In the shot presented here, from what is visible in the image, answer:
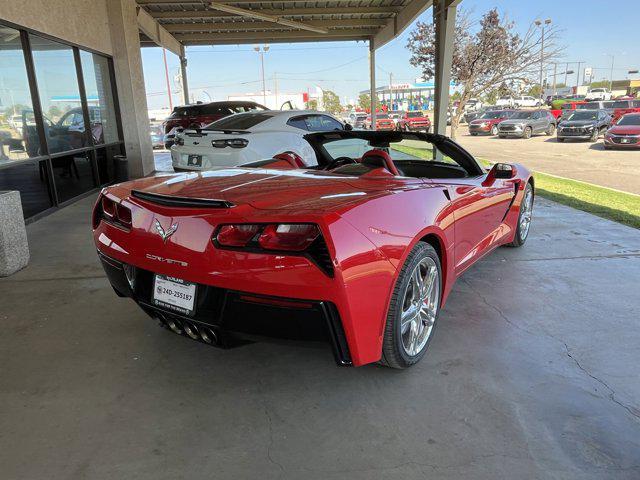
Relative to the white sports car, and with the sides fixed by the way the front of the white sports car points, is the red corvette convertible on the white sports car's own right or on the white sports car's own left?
on the white sports car's own right

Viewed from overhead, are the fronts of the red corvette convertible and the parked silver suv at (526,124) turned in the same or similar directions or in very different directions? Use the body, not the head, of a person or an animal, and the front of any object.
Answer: very different directions

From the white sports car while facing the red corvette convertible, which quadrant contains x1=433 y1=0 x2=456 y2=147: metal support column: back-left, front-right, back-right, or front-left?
back-left

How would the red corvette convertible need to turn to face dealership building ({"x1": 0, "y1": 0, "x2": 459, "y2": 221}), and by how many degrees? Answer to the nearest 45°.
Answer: approximately 90° to its left

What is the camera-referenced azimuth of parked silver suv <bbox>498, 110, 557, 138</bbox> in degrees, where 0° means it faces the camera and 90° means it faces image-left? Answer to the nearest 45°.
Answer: approximately 45°

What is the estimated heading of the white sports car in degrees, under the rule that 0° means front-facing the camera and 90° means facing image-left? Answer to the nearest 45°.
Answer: approximately 225°

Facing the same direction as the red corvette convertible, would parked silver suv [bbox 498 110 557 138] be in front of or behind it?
in front

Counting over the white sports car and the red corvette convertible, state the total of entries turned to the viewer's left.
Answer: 0

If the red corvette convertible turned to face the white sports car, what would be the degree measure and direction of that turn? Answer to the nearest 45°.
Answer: approximately 45° to its left

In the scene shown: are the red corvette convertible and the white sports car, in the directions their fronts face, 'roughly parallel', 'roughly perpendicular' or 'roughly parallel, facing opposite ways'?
roughly parallel
